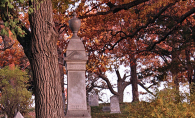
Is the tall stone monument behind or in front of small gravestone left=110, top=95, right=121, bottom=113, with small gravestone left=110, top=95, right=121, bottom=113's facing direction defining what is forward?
in front

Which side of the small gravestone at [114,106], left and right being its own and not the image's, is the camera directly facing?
front

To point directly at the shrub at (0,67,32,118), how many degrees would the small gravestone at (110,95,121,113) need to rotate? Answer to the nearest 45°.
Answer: approximately 90° to its right

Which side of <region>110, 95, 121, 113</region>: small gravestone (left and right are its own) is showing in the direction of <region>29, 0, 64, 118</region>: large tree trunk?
front

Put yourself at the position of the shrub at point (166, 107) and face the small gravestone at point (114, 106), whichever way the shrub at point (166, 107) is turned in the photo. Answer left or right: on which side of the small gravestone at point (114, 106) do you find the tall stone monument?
left
